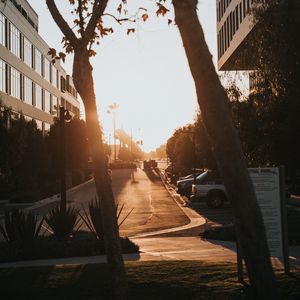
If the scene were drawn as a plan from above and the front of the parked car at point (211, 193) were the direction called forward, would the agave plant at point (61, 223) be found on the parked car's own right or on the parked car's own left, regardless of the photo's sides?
on the parked car's own right

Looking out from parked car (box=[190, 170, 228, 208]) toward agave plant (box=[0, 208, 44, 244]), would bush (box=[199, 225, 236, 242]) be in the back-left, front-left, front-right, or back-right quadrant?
front-left

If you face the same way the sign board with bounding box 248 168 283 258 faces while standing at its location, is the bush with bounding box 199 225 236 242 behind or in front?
behind

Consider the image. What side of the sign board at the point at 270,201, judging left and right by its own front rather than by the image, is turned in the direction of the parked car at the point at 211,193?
back

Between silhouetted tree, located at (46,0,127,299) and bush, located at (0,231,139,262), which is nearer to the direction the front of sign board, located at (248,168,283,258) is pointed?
the silhouetted tree

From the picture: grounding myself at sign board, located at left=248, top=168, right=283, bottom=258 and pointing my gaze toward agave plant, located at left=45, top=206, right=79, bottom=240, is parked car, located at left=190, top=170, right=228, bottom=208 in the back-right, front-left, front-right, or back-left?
front-right

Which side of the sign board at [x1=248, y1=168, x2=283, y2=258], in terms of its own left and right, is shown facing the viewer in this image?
front
